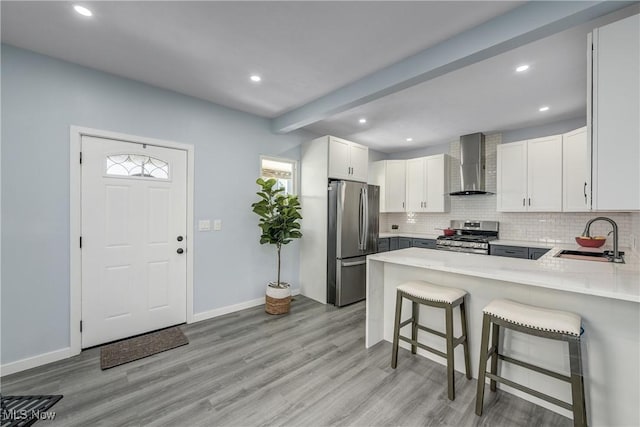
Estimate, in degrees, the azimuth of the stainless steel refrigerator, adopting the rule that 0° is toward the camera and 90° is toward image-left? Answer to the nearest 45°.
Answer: approximately 315°

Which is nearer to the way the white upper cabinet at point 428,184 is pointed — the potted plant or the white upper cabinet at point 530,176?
the potted plant

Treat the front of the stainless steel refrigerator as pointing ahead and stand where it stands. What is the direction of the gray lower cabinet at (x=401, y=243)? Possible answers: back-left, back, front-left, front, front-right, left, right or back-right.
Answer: left

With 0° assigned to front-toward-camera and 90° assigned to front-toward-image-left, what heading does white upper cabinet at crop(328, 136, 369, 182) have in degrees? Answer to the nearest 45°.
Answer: approximately 315°

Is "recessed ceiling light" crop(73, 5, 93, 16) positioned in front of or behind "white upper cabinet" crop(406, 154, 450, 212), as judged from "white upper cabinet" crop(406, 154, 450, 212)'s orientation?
in front

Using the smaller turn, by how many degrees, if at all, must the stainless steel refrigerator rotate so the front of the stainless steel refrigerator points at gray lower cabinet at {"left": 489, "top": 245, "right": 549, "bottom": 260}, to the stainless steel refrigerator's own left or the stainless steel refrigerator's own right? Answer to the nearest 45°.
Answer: approximately 45° to the stainless steel refrigerator's own left

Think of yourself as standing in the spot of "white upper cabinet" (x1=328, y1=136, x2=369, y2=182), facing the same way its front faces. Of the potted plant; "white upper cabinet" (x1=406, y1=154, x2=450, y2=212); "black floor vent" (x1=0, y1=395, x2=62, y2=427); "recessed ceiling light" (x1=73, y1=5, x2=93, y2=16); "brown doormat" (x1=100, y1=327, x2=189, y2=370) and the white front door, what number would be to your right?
5

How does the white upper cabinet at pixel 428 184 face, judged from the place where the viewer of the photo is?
facing the viewer and to the left of the viewer

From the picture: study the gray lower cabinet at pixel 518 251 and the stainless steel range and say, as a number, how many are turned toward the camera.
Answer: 2

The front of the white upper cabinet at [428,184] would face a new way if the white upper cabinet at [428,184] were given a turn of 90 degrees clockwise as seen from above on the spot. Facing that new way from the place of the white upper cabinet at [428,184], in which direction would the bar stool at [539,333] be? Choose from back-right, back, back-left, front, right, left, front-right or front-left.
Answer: back-left

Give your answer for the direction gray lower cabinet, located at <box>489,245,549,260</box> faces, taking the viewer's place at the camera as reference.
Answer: facing the viewer

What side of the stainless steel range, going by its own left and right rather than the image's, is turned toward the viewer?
front

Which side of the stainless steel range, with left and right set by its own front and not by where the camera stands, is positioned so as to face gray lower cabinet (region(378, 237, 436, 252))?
right

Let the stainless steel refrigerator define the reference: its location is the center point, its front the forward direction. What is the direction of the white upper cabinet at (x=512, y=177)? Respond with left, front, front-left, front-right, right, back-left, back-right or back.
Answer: front-left
